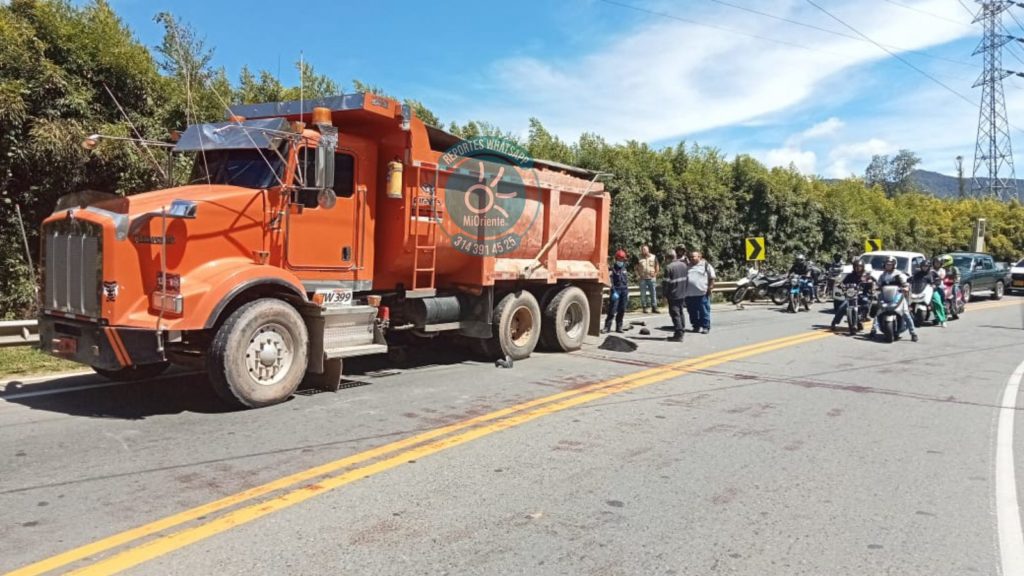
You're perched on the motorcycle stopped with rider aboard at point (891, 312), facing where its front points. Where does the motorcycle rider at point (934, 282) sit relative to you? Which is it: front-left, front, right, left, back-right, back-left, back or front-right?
back

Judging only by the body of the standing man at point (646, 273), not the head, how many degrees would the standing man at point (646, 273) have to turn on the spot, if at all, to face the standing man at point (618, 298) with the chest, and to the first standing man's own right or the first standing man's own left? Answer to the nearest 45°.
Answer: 0° — they already face them

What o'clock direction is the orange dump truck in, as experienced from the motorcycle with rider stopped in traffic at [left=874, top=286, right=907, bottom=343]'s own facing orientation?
The orange dump truck is roughly at 1 o'clock from the motorcycle with rider stopped in traffic.

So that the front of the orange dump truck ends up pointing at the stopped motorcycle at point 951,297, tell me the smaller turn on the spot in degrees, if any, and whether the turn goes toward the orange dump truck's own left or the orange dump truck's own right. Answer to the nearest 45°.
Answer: approximately 180°

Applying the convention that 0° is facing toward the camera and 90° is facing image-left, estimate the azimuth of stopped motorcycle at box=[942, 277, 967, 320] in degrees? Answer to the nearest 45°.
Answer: approximately 45°

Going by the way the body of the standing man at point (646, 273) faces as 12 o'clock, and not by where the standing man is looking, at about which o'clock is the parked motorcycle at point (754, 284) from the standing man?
The parked motorcycle is roughly at 7 o'clock from the standing man.

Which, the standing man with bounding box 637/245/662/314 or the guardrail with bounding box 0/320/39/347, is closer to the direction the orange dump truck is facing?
the guardrail

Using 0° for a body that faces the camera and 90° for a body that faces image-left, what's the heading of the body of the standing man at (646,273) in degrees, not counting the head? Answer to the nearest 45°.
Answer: approximately 0°
